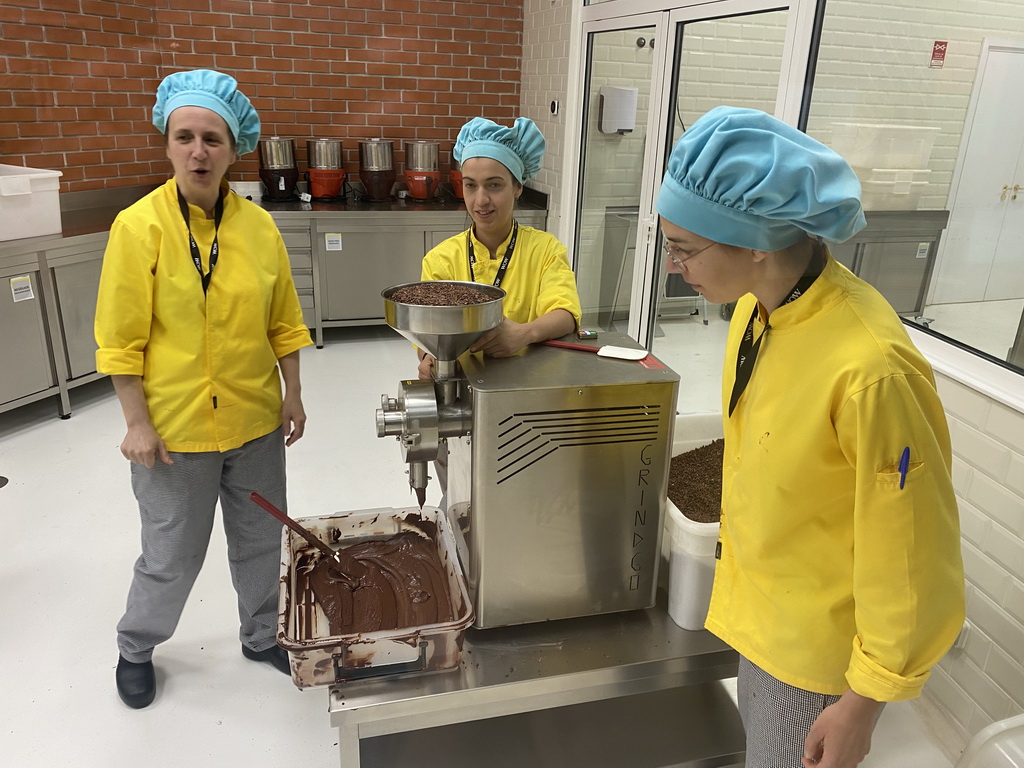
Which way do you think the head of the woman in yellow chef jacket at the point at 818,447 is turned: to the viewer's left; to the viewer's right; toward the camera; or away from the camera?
to the viewer's left

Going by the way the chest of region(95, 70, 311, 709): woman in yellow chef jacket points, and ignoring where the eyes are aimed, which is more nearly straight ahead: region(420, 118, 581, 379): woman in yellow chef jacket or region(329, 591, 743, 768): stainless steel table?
the stainless steel table

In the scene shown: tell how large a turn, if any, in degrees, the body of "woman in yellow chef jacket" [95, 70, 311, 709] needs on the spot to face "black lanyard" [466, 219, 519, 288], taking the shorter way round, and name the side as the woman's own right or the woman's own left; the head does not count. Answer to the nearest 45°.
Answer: approximately 90° to the woman's own left

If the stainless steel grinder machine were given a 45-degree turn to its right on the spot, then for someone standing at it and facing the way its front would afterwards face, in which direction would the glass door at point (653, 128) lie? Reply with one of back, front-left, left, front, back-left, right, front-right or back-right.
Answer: front-right

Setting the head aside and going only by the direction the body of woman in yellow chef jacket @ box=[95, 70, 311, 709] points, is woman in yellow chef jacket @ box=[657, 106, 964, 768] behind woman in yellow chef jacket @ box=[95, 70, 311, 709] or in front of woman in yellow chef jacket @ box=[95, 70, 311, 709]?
in front

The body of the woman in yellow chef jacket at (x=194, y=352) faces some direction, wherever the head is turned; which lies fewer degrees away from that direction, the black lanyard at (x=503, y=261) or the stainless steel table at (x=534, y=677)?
the stainless steel table

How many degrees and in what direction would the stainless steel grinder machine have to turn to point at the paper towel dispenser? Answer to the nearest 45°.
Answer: approximately 90° to its right

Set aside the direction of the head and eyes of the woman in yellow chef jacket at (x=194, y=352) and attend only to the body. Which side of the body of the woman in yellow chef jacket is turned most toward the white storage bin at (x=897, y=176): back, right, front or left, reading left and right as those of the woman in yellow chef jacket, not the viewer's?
left

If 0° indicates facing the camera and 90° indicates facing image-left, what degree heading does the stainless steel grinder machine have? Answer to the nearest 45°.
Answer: approximately 90°

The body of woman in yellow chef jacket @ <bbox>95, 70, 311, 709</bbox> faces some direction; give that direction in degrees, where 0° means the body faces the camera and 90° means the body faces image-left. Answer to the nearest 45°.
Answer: approximately 0°

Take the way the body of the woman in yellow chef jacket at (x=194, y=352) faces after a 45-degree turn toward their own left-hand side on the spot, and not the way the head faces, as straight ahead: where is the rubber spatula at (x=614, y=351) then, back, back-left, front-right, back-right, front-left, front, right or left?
front

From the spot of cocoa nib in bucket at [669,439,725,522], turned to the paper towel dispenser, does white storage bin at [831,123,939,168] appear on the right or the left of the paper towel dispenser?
right

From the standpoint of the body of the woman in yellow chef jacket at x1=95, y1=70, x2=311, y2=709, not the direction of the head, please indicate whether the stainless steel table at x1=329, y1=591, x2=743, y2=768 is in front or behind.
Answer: in front

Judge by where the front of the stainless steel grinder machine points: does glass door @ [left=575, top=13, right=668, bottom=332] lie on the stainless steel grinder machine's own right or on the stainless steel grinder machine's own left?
on the stainless steel grinder machine's own right

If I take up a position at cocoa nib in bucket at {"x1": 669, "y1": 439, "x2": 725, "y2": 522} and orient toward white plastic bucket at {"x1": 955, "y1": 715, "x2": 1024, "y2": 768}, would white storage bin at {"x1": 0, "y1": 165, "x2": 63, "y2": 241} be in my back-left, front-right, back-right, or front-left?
back-right
